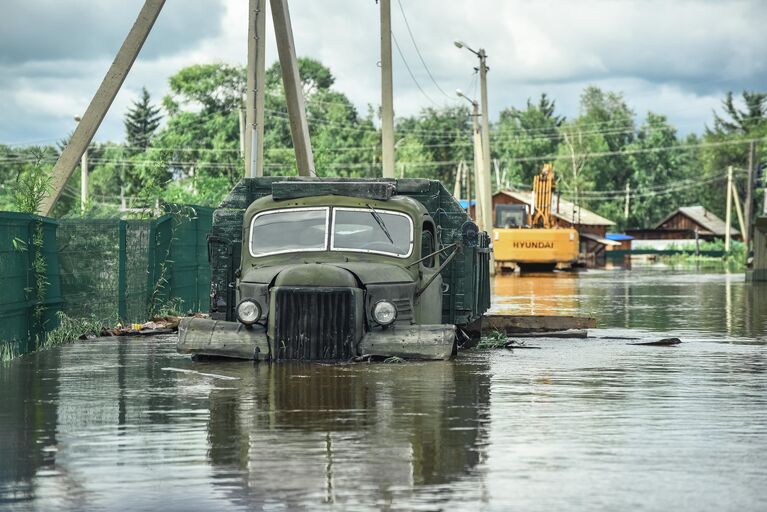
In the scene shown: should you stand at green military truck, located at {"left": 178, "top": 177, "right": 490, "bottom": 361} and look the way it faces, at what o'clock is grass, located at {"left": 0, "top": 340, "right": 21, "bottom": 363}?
The grass is roughly at 3 o'clock from the green military truck.

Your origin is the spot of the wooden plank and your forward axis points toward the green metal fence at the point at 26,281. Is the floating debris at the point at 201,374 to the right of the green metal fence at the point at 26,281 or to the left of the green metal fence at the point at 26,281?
left

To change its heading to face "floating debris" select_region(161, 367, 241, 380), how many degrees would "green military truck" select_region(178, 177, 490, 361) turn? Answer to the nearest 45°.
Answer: approximately 45° to its right

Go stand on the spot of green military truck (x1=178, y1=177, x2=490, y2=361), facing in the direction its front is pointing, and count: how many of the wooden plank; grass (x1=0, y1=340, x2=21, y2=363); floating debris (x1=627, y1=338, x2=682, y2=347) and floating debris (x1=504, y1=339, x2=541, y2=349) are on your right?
1

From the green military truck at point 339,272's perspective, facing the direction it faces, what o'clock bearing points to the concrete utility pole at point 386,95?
The concrete utility pole is roughly at 6 o'clock from the green military truck.

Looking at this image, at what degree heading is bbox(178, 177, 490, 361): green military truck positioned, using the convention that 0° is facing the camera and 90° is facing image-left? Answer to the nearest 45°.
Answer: approximately 0°

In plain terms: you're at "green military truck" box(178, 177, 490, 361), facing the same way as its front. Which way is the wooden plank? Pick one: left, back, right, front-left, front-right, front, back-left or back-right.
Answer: back-left

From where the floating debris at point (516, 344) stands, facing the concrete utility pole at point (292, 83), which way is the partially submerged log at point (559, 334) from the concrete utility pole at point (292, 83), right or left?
right

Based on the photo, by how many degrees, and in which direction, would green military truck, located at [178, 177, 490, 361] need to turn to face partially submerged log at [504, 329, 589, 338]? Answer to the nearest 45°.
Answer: approximately 135° to its left

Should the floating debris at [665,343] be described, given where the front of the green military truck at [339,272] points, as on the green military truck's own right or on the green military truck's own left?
on the green military truck's own left

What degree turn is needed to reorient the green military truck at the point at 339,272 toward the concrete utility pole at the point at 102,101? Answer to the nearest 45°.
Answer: approximately 135° to its right

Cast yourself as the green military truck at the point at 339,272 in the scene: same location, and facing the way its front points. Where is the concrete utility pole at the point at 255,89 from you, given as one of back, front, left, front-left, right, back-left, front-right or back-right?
back

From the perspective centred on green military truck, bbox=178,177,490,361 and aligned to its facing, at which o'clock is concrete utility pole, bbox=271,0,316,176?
The concrete utility pole is roughly at 6 o'clock from the green military truck.
